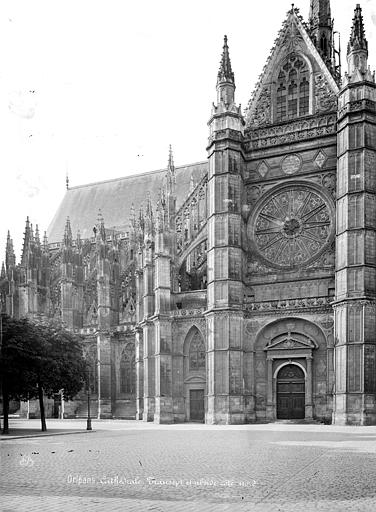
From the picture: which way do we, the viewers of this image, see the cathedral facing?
facing the viewer

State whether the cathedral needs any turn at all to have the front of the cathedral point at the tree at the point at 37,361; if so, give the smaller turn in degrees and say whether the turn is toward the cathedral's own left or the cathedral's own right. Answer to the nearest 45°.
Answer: approximately 45° to the cathedral's own right
